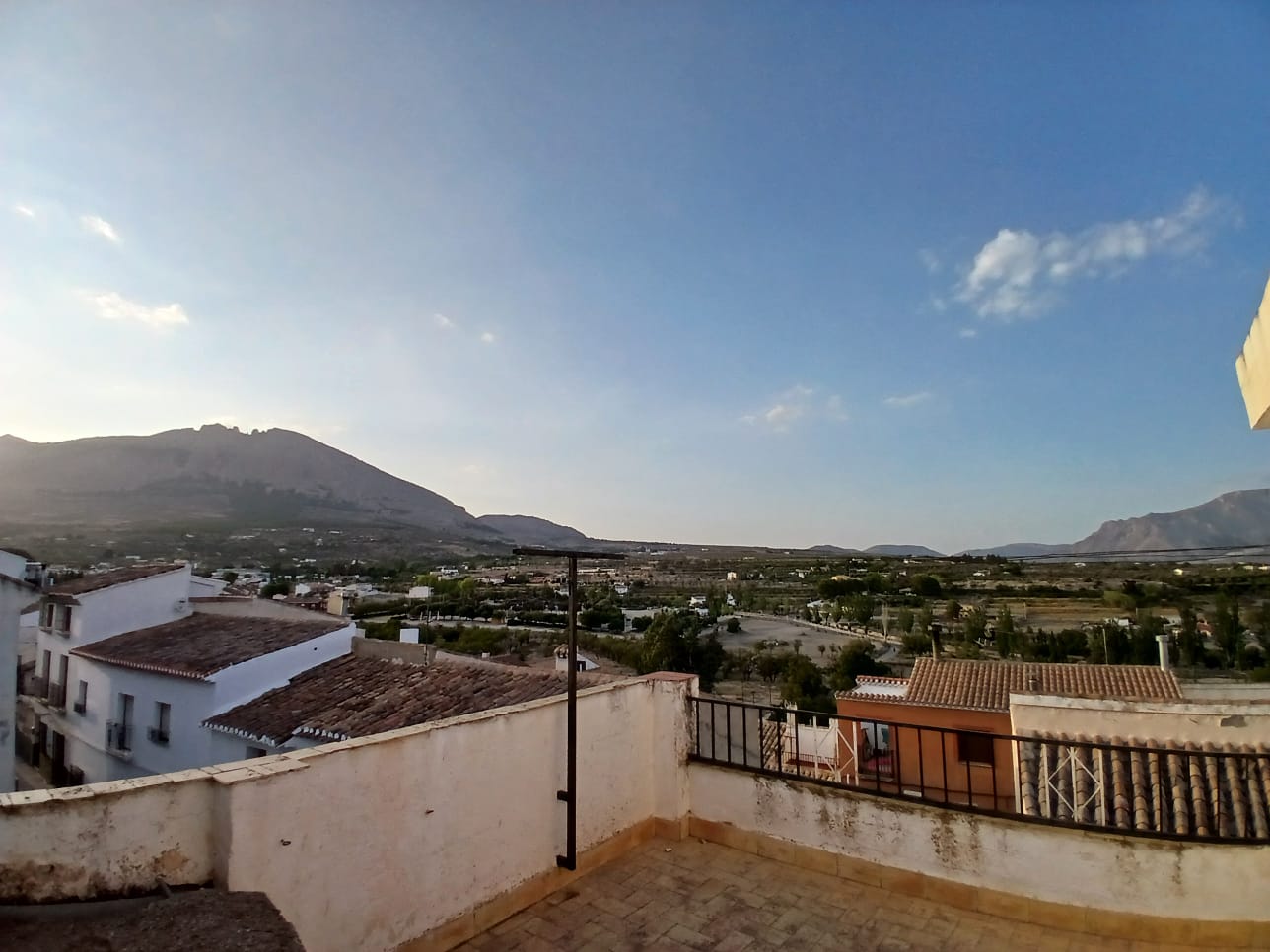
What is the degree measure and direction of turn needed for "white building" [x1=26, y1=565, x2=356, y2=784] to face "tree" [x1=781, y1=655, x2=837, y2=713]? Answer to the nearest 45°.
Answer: approximately 135° to its left

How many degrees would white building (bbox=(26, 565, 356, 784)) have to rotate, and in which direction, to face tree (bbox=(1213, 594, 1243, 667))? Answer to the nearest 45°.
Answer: approximately 135° to its left

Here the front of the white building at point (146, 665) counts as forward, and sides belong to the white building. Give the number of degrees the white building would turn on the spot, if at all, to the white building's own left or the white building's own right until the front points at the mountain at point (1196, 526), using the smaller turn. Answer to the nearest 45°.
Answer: approximately 135° to the white building's own left

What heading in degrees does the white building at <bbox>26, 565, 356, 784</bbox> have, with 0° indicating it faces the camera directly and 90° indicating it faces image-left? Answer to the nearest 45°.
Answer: approximately 45°

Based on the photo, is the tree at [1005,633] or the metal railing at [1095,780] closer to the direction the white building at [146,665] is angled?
the metal railing

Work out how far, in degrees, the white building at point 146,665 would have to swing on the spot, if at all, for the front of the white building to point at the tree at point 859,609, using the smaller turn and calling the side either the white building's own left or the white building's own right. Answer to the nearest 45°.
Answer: approximately 135° to the white building's own left

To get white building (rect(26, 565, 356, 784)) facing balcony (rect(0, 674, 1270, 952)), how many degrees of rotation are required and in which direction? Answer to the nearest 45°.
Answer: approximately 45° to its left

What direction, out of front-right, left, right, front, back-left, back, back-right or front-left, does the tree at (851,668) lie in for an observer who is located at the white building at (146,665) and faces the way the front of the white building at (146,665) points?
back-left

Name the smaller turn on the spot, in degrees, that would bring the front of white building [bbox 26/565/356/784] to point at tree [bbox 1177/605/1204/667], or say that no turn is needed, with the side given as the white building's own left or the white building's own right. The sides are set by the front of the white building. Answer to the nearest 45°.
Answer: approximately 135° to the white building's own left

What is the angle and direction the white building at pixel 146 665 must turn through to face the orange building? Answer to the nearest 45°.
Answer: approximately 90° to its left

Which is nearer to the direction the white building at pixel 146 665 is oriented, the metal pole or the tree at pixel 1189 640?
the metal pole

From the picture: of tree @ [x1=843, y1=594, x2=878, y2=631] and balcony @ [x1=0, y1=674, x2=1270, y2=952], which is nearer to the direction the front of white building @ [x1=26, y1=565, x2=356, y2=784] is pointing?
the balcony
